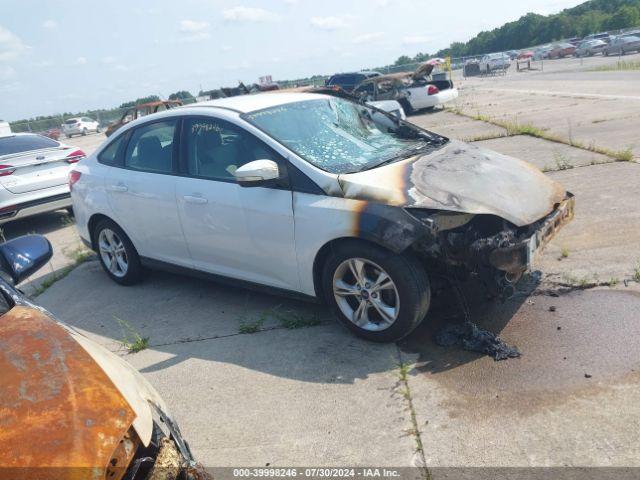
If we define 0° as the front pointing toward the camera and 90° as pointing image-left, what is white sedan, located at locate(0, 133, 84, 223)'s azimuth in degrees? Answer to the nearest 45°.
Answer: approximately 135°

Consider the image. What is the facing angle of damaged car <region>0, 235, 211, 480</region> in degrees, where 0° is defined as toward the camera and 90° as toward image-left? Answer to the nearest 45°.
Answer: approximately 315°

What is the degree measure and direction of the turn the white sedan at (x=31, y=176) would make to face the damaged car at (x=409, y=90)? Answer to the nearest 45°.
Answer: approximately 90° to its right

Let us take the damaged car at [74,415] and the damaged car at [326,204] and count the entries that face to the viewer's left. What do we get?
0

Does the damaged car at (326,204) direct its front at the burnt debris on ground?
yes

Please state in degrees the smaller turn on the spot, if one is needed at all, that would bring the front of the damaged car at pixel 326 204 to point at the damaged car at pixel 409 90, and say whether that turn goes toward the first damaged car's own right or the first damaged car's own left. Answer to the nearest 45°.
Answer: approximately 135° to the first damaged car's own left

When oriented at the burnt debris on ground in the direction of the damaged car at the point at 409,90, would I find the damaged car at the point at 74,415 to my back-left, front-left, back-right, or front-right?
back-left

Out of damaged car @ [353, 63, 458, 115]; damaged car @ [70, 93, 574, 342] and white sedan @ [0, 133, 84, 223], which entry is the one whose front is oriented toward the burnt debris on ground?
damaged car @ [70, 93, 574, 342]

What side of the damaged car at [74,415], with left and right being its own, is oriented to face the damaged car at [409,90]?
left
